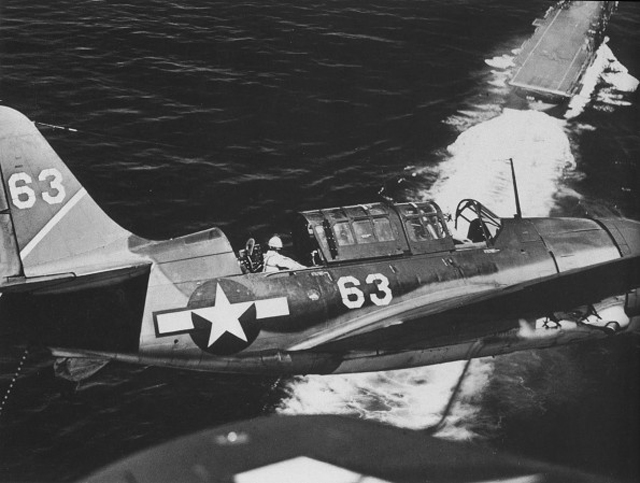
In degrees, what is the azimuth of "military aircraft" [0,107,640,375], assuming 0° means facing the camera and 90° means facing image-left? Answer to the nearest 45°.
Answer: approximately 270°
